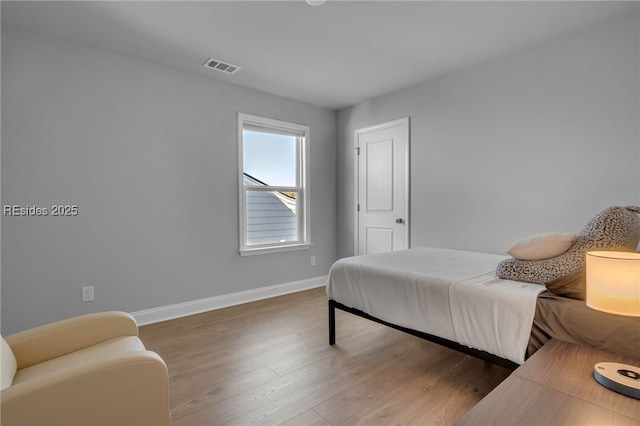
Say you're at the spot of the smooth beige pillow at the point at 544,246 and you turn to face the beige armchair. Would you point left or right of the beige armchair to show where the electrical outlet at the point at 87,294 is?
right

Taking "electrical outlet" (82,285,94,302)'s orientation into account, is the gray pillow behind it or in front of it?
in front

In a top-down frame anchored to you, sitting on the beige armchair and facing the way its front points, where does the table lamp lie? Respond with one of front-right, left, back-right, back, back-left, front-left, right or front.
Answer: front-right

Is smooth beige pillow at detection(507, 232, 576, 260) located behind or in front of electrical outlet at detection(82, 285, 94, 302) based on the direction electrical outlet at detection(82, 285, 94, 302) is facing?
in front

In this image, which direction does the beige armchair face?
to the viewer's right

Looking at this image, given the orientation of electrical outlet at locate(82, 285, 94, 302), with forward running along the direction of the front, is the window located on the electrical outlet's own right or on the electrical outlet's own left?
on the electrical outlet's own left

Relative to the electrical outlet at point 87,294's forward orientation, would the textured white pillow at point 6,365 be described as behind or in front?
in front

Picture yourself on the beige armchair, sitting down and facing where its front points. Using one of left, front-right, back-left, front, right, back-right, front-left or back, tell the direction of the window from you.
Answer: front-left

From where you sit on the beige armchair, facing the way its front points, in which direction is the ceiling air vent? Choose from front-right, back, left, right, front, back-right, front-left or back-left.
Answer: front-left

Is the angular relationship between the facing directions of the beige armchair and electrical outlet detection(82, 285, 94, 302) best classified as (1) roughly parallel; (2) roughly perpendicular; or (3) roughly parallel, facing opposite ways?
roughly perpendicular

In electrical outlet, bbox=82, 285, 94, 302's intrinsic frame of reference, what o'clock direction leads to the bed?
The bed is roughly at 11 o'clock from the electrical outlet.
